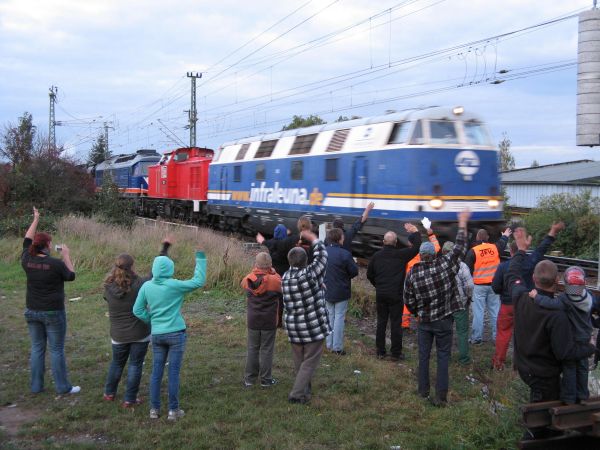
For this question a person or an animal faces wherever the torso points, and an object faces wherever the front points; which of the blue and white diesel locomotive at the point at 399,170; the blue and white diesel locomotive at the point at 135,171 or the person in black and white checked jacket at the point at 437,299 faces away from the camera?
the person in black and white checked jacket

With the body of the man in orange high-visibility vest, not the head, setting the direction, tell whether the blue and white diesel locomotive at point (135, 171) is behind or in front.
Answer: in front

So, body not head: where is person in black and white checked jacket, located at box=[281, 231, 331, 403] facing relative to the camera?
away from the camera

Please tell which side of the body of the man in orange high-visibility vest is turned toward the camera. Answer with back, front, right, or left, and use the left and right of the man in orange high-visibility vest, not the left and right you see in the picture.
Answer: back

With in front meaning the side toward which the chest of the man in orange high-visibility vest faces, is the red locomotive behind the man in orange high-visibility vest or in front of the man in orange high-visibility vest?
in front

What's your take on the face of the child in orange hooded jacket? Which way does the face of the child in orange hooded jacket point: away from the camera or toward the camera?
away from the camera

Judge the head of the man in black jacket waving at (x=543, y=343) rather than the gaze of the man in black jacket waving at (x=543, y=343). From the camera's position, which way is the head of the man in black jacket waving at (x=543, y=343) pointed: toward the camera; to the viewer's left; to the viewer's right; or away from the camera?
away from the camera

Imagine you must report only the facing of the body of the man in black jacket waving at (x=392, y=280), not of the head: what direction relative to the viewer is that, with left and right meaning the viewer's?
facing away from the viewer

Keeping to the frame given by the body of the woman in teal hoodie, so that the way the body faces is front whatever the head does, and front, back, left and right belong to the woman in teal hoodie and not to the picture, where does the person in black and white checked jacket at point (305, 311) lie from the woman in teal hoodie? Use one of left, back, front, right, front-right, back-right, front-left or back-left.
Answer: right

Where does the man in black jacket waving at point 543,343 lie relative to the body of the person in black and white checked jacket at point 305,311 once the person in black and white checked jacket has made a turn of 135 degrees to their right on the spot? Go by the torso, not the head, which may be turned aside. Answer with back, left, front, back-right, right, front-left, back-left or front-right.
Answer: front

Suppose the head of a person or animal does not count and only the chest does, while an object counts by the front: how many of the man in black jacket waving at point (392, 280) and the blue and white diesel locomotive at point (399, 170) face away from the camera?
1

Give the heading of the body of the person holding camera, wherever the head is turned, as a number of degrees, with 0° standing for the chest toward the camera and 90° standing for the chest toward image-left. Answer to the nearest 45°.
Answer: approximately 225°

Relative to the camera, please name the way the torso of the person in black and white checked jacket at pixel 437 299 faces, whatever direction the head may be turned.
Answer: away from the camera

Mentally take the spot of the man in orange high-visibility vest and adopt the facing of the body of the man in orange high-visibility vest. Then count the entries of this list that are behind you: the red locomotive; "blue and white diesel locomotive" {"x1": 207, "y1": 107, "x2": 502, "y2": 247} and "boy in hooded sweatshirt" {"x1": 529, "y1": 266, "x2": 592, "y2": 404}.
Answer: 1

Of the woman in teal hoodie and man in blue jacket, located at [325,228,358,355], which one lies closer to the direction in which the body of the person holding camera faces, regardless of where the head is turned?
the man in blue jacket

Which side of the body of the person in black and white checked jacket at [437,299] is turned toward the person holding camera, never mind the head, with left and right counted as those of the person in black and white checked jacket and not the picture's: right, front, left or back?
left

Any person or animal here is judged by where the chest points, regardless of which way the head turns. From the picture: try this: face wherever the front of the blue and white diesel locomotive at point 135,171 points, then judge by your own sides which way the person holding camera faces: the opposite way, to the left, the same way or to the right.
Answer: to the left

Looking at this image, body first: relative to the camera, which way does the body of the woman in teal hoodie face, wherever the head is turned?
away from the camera
